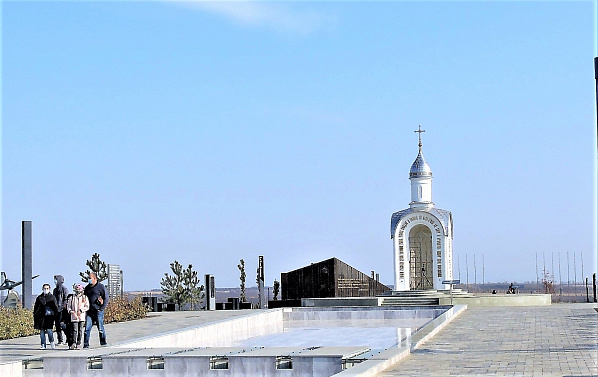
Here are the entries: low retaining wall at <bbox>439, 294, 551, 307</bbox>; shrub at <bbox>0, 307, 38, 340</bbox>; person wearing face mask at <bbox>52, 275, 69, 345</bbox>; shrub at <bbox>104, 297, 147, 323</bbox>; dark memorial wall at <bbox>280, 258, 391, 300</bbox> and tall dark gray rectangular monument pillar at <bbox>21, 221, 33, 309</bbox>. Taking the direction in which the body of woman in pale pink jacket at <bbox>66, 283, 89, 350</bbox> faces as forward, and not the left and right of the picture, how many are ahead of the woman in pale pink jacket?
0

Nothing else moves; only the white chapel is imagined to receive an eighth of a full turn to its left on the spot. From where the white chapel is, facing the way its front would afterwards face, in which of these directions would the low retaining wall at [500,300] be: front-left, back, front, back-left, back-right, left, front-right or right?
front

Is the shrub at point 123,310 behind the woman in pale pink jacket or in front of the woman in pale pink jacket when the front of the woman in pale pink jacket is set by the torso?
behind

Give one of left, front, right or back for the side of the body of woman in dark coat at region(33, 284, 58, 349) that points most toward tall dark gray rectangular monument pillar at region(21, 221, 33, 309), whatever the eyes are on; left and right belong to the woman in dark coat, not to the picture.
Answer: back

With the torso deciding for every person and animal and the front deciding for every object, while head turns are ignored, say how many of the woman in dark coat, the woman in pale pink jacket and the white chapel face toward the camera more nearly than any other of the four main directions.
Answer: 3

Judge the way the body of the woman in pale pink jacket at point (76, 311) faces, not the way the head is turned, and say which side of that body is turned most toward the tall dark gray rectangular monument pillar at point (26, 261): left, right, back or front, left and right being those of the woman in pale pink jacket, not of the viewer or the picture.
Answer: back

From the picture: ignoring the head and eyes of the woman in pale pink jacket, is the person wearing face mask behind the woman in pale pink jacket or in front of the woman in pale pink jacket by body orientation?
behind

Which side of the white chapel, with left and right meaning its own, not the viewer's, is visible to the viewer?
front

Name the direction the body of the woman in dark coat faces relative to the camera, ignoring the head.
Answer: toward the camera

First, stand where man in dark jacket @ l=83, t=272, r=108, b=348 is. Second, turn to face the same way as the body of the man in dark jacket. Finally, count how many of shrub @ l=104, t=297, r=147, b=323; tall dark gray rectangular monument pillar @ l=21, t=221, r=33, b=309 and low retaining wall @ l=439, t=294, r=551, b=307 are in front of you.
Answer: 0

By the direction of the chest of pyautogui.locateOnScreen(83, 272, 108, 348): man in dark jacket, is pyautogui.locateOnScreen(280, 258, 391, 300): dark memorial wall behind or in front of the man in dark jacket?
behind

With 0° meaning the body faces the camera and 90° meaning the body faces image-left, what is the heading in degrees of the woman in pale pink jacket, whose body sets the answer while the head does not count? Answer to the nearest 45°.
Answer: approximately 0°

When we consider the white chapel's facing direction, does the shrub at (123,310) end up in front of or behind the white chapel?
in front

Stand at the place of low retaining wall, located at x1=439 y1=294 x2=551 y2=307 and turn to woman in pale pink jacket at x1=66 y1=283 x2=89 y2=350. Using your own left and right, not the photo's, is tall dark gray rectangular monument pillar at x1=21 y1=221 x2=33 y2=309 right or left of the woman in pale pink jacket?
right

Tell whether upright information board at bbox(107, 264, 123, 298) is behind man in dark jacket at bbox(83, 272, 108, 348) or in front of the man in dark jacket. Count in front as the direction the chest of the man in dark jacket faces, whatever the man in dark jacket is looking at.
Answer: behind

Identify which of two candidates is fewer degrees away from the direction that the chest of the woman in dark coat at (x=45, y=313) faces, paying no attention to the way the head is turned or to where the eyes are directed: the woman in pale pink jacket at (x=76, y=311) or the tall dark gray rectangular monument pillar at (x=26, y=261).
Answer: the woman in pale pink jacket
